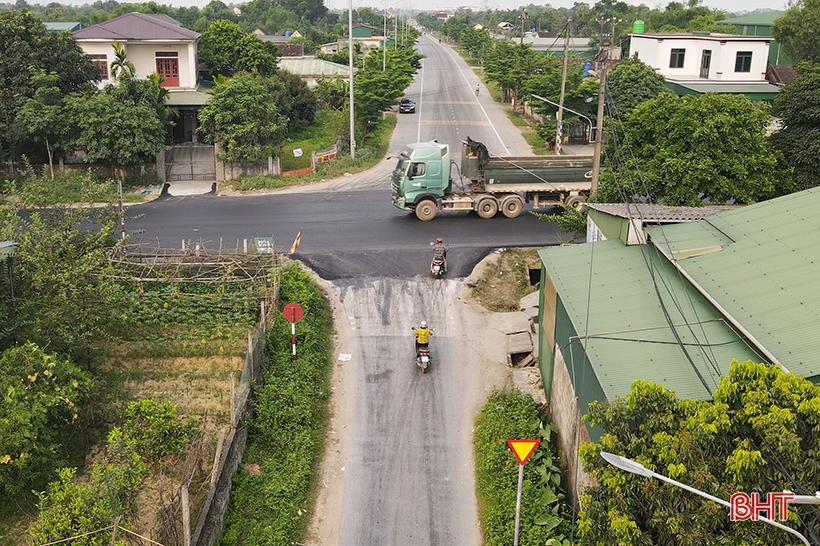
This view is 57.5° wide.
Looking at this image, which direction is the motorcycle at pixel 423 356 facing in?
away from the camera

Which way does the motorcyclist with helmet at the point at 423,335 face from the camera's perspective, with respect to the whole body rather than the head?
away from the camera

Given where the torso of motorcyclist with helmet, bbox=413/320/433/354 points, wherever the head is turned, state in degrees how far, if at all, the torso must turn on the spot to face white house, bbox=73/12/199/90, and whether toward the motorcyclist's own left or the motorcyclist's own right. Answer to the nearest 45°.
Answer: approximately 45° to the motorcyclist's own left

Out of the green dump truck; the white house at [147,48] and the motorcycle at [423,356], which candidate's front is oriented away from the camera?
the motorcycle

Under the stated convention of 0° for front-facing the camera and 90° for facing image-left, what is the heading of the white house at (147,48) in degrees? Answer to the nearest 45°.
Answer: approximately 0°

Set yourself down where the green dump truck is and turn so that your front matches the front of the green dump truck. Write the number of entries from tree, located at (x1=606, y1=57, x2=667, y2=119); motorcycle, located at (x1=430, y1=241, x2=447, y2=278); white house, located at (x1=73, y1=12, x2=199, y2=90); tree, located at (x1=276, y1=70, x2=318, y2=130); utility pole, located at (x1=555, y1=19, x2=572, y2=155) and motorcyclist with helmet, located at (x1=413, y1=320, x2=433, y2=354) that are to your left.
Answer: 2

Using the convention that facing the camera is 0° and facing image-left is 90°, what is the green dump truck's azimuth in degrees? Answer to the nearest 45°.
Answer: approximately 90°

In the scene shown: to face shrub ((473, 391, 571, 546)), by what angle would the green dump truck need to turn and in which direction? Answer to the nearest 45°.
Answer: approximately 90° to its left

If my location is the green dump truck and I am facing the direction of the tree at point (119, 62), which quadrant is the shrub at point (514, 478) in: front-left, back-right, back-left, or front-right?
back-left

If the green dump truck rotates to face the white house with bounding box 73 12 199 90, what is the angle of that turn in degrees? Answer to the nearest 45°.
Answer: approximately 45° to its right

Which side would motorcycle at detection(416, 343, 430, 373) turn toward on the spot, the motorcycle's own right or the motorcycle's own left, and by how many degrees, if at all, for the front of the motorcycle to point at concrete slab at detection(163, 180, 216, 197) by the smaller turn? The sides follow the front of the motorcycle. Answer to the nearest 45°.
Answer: approximately 45° to the motorcycle's own left

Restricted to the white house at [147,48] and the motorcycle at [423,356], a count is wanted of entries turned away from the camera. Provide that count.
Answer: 1
